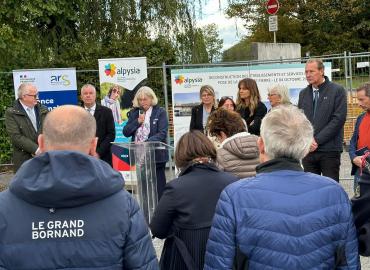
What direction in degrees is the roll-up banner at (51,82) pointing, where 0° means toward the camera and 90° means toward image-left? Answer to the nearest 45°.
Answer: approximately 0°

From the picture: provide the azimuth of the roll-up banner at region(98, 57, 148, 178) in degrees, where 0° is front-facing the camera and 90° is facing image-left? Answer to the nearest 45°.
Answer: approximately 0°

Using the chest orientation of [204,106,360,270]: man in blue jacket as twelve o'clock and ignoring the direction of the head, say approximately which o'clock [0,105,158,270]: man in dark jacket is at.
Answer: [0,105,158,270]: man in dark jacket is roughly at 8 o'clock from [204,106,360,270]: man in blue jacket.

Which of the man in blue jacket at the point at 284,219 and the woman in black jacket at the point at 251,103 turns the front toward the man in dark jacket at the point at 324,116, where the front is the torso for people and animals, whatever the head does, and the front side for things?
the man in blue jacket at the point at 284,219

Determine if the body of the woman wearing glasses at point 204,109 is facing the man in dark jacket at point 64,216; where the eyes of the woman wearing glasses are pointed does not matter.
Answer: yes

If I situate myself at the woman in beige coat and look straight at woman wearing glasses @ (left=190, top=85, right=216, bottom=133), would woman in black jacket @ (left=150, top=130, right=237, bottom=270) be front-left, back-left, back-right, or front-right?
back-left

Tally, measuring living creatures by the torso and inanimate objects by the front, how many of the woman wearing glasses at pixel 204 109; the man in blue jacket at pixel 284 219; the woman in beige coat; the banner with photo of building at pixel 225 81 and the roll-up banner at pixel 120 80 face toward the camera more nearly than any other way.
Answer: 3

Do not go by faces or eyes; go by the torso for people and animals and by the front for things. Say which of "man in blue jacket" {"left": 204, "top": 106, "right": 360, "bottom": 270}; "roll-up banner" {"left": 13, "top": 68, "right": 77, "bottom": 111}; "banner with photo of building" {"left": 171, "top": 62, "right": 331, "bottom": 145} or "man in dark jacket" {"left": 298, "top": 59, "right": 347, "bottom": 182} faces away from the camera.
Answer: "man in blue jacket" {"left": 204, "top": 106, "right": 360, "bottom": 270}

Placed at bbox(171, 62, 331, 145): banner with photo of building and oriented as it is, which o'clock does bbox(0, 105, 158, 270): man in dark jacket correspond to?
The man in dark jacket is roughly at 12 o'clock from the banner with photo of building.

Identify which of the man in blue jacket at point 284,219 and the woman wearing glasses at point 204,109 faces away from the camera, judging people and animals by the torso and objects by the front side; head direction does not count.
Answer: the man in blue jacket

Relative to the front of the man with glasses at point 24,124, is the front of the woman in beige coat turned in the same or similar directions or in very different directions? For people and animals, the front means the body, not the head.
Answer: very different directions

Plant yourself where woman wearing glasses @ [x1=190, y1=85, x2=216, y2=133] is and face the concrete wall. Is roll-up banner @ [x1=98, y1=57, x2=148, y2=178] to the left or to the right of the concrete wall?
left

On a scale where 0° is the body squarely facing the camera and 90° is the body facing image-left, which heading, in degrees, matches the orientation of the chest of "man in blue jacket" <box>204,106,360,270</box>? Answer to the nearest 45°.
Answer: approximately 180°
